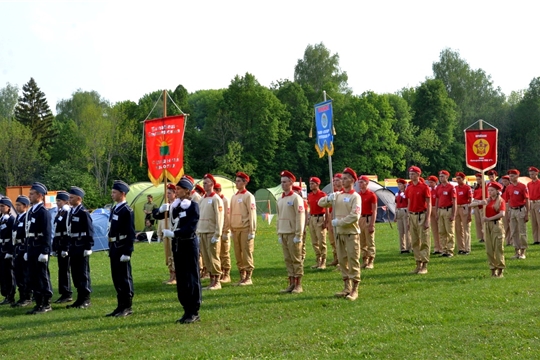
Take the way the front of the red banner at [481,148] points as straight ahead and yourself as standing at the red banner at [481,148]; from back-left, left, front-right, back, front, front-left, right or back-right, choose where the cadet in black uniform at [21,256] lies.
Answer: front-right

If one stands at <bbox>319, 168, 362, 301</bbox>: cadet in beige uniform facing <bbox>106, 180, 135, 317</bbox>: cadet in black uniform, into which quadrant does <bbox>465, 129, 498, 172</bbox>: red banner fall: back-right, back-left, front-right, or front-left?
back-right

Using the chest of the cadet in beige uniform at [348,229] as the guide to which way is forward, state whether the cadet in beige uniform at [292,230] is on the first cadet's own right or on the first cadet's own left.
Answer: on the first cadet's own right

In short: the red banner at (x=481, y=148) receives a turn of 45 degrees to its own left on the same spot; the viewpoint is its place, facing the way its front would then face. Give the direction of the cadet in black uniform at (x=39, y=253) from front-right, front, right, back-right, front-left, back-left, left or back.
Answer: right

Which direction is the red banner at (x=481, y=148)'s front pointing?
toward the camera

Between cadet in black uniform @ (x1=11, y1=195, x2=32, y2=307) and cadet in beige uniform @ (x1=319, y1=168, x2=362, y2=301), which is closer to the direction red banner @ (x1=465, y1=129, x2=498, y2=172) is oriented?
the cadet in beige uniform

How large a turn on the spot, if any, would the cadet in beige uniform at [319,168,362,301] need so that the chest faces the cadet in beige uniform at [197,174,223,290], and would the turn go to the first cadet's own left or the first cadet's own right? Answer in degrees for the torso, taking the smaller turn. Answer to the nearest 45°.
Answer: approximately 90° to the first cadet's own right

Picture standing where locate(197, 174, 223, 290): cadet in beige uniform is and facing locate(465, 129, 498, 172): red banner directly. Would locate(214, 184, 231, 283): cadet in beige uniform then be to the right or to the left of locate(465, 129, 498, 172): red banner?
left

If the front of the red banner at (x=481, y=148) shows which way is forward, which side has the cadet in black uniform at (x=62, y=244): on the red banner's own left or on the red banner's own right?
on the red banner's own right

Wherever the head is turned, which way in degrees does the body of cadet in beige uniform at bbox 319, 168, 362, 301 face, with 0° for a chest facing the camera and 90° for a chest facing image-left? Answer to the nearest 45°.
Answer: approximately 45°
